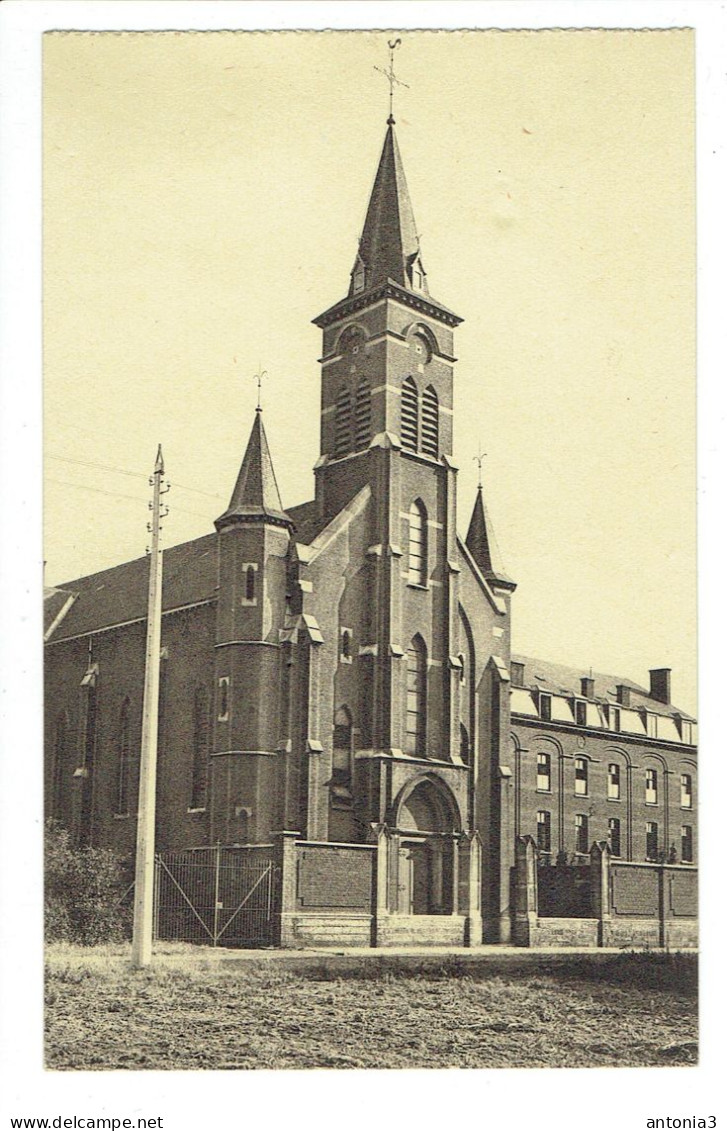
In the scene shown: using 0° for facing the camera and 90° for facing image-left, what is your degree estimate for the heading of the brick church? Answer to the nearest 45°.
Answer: approximately 315°

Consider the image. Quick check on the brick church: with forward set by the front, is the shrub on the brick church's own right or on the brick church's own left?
on the brick church's own right

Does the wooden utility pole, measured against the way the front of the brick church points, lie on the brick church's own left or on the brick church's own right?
on the brick church's own right
